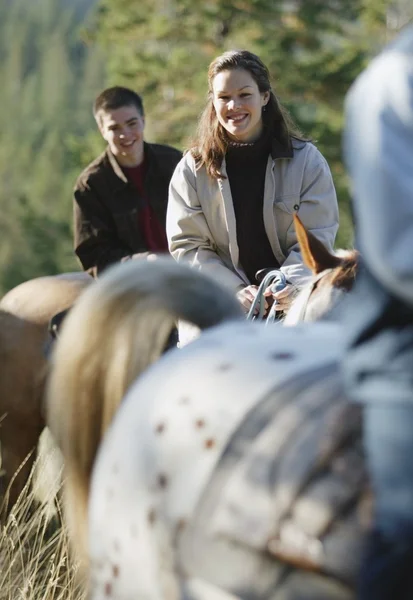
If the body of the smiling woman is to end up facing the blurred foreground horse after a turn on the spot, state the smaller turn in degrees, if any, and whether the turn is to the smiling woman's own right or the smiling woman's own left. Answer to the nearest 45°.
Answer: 0° — they already face it

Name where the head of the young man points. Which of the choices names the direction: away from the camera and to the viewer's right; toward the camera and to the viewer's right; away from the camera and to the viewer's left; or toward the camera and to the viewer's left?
toward the camera and to the viewer's right

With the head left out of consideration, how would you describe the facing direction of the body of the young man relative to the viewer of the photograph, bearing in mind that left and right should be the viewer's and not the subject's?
facing the viewer and to the right of the viewer

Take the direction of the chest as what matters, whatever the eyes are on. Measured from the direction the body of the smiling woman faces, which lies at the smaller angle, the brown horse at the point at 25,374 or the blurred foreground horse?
the blurred foreground horse

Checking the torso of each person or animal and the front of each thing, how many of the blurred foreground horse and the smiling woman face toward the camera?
1

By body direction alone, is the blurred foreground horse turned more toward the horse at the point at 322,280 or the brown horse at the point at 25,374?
the horse

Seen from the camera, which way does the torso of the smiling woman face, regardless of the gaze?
toward the camera

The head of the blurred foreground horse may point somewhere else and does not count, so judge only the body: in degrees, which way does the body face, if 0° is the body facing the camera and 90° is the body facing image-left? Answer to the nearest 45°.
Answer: approximately 225°

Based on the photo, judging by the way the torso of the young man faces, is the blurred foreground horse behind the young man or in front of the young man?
in front

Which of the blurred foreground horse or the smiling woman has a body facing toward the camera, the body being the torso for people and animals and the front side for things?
the smiling woman
